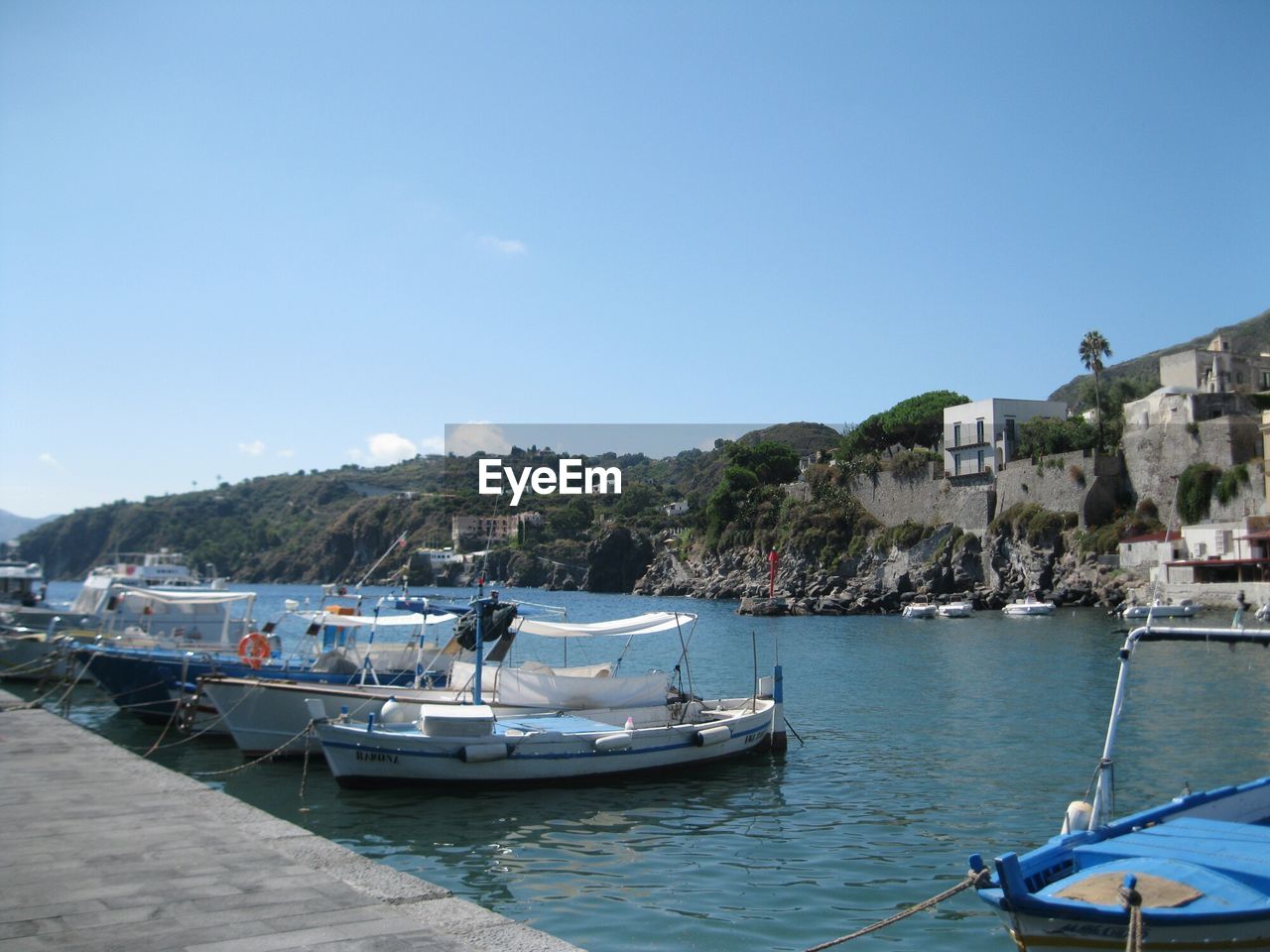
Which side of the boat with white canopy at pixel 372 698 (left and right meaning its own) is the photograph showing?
left
